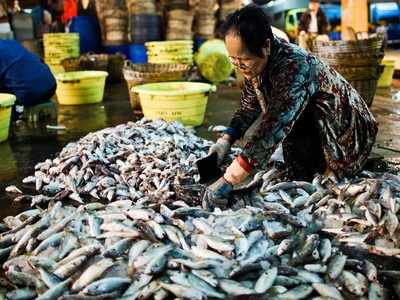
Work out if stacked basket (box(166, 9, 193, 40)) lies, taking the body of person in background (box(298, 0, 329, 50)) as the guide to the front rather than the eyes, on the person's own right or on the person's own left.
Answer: on the person's own right

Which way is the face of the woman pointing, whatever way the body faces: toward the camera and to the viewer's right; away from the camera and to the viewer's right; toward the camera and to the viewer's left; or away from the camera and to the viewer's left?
toward the camera and to the viewer's left

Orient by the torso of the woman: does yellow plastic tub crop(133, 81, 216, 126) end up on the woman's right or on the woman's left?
on the woman's right

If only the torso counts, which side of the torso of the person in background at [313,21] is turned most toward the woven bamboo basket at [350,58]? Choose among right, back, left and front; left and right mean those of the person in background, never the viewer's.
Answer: front

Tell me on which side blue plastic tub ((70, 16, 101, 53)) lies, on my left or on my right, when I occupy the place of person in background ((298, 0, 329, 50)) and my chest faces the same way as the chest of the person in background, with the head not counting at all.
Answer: on my right

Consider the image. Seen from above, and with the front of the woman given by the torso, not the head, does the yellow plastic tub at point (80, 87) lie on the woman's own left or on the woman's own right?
on the woman's own right

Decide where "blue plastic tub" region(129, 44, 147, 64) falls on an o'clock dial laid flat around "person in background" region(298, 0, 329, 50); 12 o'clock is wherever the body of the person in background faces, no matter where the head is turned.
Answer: The blue plastic tub is roughly at 3 o'clock from the person in background.

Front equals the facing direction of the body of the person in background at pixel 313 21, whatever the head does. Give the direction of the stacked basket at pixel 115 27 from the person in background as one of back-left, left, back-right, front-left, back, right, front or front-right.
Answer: right

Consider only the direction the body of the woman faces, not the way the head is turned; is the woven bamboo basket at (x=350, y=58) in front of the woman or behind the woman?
behind

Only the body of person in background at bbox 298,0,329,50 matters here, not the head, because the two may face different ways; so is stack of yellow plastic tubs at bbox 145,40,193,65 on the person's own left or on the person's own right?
on the person's own right
